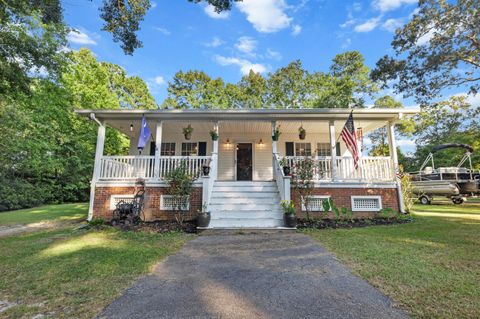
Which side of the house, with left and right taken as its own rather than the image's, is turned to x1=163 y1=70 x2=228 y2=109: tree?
back

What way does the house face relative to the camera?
toward the camera

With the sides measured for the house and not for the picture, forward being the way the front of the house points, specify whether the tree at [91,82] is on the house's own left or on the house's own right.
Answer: on the house's own right

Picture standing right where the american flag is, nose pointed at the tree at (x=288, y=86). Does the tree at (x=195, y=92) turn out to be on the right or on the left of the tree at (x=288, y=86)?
left

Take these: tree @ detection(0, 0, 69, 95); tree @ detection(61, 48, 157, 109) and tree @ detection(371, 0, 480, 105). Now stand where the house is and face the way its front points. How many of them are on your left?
1

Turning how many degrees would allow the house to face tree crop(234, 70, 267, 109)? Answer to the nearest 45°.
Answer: approximately 180°

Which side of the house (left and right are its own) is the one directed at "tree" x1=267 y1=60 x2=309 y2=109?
back
